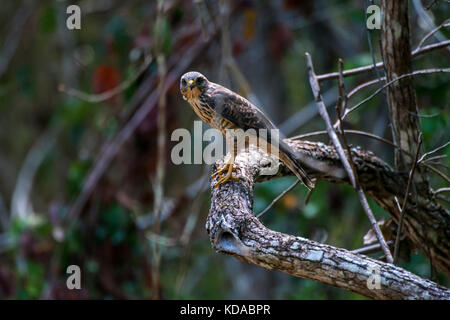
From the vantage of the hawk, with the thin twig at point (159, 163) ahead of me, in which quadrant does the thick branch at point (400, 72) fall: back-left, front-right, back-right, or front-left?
back-right

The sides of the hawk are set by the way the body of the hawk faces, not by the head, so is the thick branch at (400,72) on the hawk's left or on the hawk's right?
on the hawk's left

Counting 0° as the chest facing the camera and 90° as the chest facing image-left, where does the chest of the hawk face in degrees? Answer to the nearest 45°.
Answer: approximately 45°

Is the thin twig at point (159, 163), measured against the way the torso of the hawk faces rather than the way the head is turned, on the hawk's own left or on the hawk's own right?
on the hawk's own right
